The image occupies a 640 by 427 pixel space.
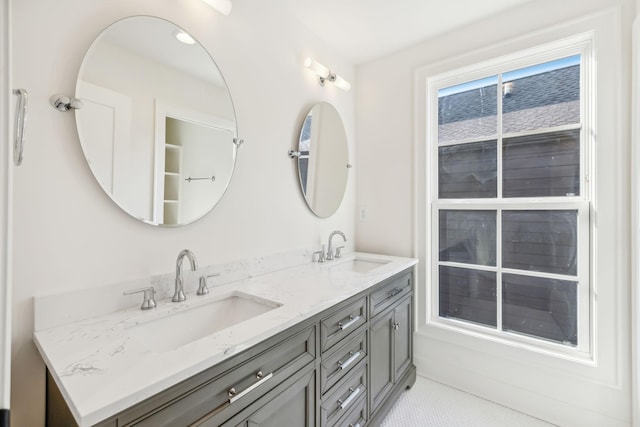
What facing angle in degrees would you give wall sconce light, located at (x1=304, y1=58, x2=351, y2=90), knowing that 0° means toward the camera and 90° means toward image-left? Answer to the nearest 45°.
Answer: approximately 315°

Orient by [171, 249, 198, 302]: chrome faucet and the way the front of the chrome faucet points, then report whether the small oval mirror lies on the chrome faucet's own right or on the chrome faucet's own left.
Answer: on the chrome faucet's own left

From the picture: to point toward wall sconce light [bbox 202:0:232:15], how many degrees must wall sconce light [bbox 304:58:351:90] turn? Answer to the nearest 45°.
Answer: approximately 90° to its right

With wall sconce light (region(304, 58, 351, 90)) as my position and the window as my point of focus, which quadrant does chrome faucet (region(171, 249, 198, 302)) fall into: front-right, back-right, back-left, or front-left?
back-right
